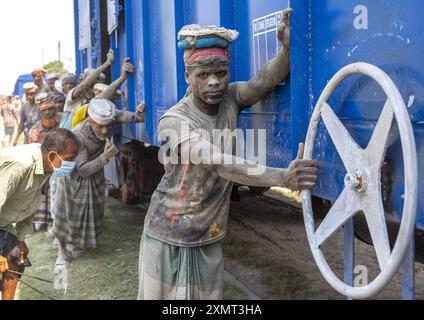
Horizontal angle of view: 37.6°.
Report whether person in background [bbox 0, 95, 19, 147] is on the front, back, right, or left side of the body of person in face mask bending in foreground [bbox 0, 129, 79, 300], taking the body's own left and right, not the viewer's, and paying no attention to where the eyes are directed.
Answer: left

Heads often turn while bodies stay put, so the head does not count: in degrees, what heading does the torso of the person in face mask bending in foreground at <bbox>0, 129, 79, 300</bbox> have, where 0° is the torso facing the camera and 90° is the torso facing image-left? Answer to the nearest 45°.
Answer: approximately 270°

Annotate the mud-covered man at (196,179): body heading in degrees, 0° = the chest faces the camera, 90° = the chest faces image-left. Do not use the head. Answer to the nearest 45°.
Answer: approximately 315°

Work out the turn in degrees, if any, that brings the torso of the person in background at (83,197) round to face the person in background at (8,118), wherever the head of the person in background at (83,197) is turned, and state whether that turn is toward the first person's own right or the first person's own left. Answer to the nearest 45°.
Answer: approximately 135° to the first person's own left

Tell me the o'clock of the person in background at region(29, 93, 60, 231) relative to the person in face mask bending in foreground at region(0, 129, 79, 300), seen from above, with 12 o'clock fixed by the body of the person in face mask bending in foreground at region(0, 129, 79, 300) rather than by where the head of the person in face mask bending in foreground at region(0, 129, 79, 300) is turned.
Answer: the person in background at region(29, 93, 60, 231) is roughly at 9 o'clock from the person in face mask bending in foreground at region(0, 129, 79, 300).
